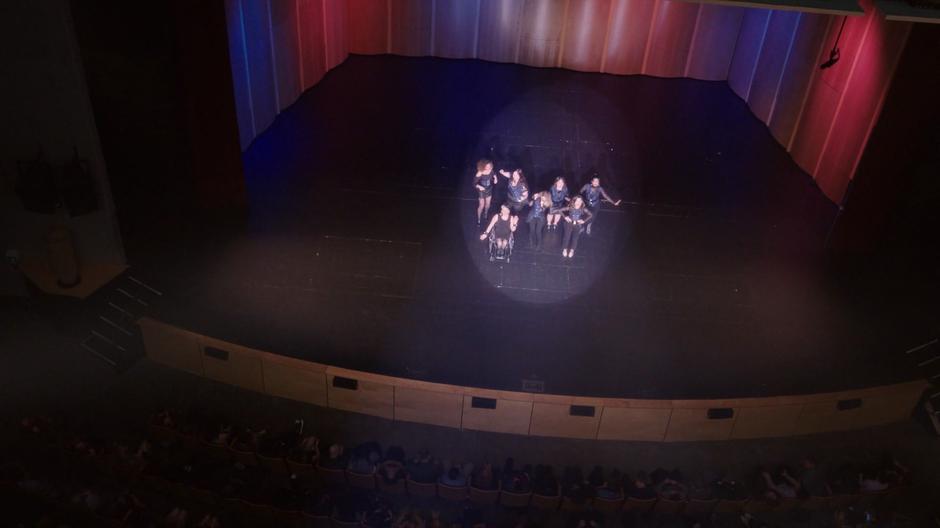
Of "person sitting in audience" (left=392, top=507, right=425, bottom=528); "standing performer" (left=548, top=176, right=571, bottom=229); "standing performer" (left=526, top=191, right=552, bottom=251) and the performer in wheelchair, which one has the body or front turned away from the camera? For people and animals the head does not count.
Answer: the person sitting in audience

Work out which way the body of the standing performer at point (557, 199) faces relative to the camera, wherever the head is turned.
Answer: toward the camera

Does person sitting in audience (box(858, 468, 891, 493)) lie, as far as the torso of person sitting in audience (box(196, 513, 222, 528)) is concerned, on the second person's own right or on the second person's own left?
on the second person's own right

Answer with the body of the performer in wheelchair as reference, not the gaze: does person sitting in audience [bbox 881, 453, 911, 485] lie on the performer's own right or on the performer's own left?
on the performer's own left

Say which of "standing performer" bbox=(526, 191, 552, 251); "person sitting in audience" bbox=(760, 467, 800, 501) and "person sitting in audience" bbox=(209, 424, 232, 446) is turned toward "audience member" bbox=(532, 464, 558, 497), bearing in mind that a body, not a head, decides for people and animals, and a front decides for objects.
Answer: the standing performer

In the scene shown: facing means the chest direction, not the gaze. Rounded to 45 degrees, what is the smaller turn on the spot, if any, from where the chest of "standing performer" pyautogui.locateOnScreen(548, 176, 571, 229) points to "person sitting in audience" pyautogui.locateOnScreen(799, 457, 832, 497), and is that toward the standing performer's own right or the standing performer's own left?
approximately 45° to the standing performer's own left

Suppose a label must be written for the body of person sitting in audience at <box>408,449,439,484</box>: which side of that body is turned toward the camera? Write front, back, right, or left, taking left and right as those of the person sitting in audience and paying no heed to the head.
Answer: back

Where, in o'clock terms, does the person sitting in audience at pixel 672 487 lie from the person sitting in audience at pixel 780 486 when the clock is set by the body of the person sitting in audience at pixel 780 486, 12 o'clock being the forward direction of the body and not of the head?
the person sitting in audience at pixel 672 487 is roughly at 8 o'clock from the person sitting in audience at pixel 780 486.

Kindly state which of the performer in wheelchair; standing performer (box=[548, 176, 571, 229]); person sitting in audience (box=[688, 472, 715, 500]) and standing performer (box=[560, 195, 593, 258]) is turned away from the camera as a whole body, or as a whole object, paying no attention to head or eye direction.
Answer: the person sitting in audience

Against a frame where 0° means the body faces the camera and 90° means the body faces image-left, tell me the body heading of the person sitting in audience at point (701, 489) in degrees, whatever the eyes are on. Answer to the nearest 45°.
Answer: approximately 180°

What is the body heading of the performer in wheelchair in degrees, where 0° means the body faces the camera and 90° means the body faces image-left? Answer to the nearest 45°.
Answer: approximately 0°

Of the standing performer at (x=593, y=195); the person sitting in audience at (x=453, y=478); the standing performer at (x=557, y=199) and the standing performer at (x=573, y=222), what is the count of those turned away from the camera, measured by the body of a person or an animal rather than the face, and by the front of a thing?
1

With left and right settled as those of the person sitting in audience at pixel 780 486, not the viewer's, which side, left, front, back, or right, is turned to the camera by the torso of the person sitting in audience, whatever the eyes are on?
back

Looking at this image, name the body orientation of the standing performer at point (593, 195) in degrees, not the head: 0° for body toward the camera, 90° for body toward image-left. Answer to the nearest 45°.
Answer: approximately 0°

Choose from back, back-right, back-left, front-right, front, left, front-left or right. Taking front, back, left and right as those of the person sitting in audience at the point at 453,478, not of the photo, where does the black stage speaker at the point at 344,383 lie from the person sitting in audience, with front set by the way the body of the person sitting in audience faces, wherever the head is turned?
front-left

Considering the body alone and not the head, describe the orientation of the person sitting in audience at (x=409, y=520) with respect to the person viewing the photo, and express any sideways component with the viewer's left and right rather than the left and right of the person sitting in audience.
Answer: facing away from the viewer

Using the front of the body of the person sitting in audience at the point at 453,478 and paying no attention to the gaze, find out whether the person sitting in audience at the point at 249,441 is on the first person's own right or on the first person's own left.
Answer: on the first person's own left

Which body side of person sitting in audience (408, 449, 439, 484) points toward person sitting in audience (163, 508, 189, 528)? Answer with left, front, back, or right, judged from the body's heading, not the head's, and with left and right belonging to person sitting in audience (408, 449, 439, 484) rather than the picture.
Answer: left

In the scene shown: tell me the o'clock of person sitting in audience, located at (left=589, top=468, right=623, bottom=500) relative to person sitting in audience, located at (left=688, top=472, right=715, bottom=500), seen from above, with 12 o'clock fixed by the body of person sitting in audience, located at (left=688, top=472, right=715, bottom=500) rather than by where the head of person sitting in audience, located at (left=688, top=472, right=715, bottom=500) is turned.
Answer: person sitting in audience, located at (left=589, top=468, right=623, bottom=500) is roughly at 8 o'clock from person sitting in audience, located at (left=688, top=472, right=715, bottom=500).

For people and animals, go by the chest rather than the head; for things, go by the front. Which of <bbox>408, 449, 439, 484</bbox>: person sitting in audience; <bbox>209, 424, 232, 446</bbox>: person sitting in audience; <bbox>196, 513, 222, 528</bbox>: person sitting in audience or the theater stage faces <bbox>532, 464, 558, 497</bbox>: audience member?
the theater stage

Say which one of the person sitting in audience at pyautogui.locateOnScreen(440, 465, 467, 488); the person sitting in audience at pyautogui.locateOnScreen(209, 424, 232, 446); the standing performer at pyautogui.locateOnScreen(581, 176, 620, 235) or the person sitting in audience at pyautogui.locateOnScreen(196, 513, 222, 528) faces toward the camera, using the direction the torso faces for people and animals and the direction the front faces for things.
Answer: the standing performer

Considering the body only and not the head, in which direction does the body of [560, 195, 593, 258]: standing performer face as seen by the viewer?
toward the camera
